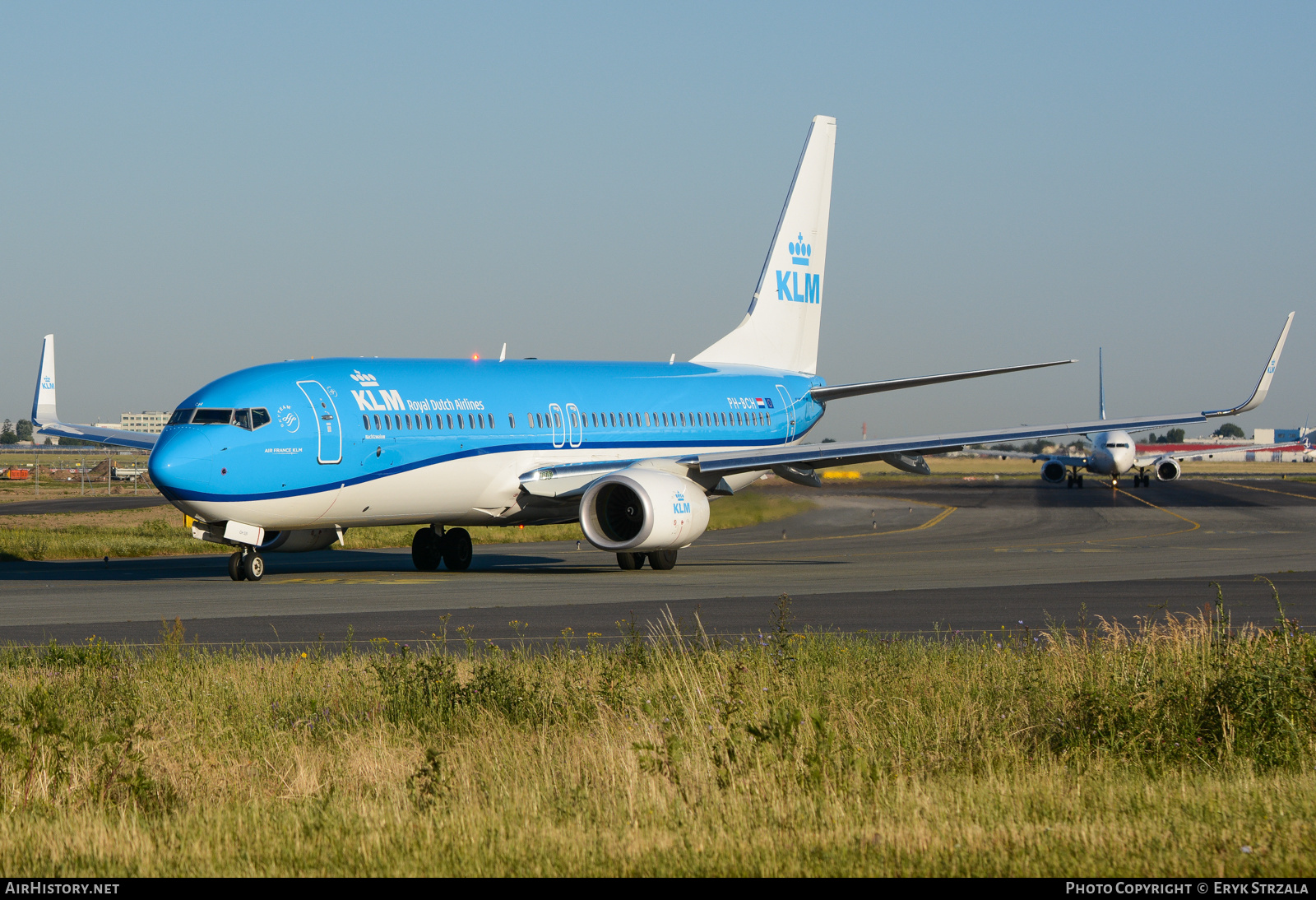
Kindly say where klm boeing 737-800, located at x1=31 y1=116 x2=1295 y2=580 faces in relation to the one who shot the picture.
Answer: facing the viewer and to the left of the viewer
